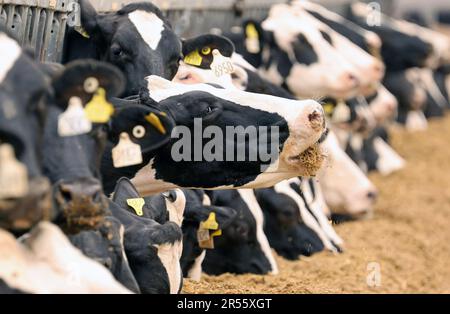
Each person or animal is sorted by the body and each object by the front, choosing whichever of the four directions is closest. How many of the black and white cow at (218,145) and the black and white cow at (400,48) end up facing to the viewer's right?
2

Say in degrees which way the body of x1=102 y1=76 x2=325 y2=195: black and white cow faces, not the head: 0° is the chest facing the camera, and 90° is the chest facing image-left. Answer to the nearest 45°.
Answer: approximately 270°

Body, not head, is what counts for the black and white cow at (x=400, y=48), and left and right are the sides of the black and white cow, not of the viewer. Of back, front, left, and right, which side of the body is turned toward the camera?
right

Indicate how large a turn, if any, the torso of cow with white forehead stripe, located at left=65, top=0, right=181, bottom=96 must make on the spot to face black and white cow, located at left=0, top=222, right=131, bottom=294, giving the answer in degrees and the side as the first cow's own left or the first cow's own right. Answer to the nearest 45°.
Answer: approximately 45° to the first cow's own right

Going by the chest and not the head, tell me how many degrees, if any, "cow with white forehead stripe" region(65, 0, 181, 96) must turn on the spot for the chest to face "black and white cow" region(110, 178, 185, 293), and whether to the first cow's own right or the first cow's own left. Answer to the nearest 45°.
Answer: approximately 45° to the first cow's own right

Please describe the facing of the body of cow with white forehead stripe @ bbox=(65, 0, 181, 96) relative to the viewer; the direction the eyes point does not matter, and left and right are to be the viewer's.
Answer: facing the viewer and to the right of the viewer

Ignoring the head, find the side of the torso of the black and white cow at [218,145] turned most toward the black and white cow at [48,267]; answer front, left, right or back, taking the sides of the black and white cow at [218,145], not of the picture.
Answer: right
